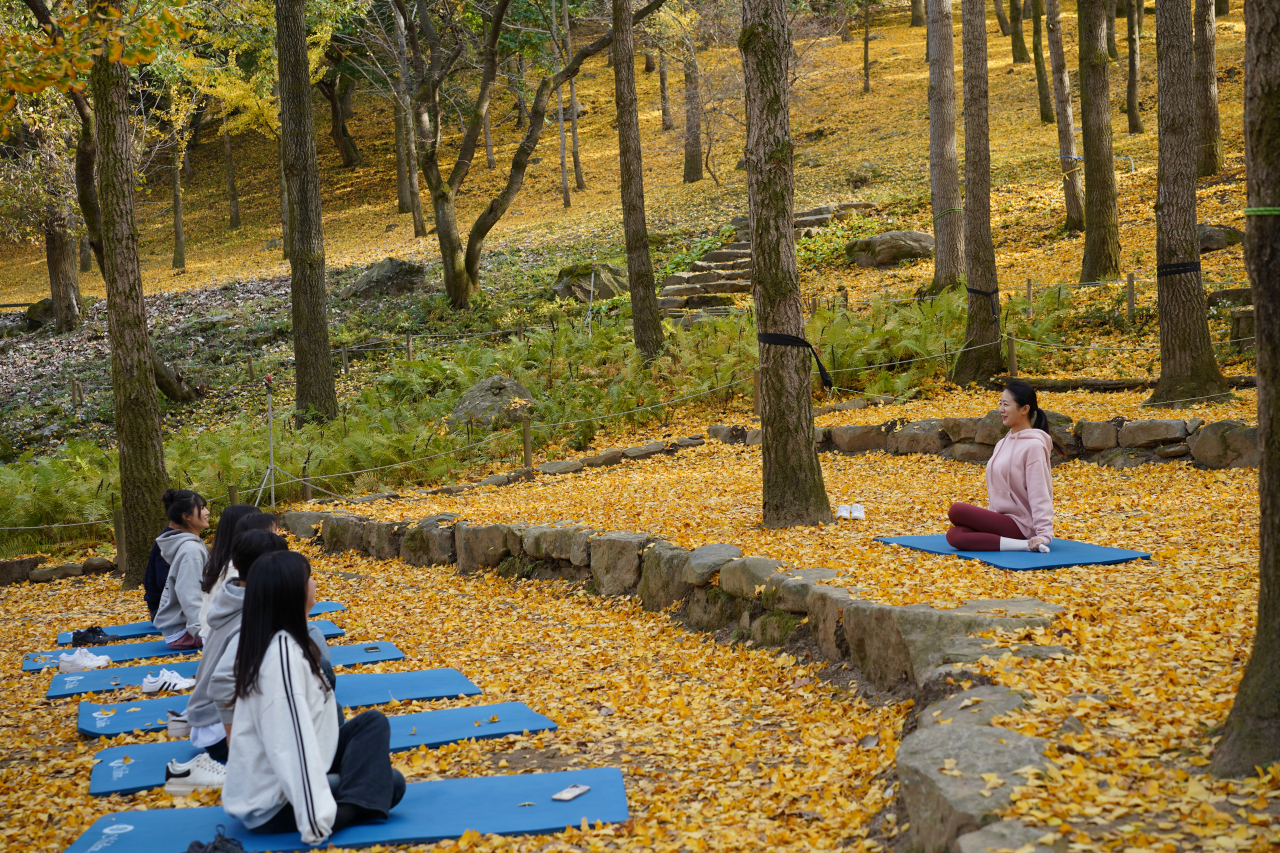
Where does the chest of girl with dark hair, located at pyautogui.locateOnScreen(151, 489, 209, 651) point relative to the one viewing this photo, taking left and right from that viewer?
facing to the right of the viewer

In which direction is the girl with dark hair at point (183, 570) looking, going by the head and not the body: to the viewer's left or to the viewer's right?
to the viewer's right
